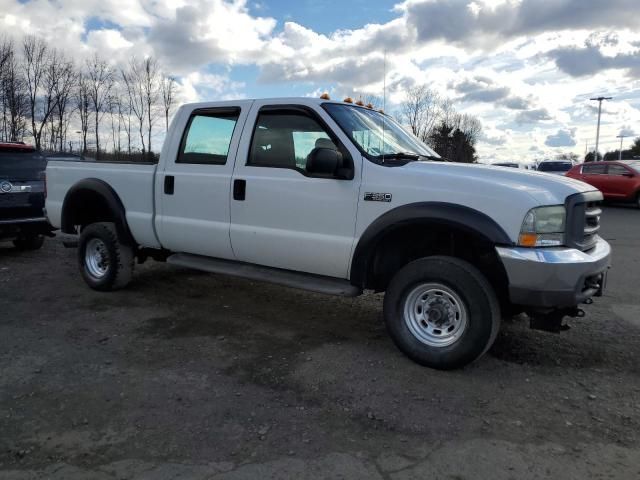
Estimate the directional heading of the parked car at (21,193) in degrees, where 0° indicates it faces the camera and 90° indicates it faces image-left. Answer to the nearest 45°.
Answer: approximately 180°

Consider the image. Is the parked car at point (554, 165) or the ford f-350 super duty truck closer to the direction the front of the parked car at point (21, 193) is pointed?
the parked car

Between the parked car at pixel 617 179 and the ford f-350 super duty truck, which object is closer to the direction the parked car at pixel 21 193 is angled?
the parked car

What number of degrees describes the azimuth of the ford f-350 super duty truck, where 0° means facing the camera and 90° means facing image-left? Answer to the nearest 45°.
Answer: approximately 315°

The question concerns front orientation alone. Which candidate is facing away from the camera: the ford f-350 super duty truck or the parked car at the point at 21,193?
the parked car

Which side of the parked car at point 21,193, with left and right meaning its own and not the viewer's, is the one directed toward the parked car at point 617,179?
right

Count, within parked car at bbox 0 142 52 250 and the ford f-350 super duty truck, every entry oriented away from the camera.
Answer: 1

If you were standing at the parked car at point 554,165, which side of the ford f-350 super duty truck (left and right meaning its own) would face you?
left

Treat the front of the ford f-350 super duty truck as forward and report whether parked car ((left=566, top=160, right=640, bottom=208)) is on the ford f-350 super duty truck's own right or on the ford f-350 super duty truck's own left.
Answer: on the ford f-350 super duty truck's own left

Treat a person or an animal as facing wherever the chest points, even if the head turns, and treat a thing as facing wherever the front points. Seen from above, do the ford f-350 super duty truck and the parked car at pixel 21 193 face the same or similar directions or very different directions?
very different directions
